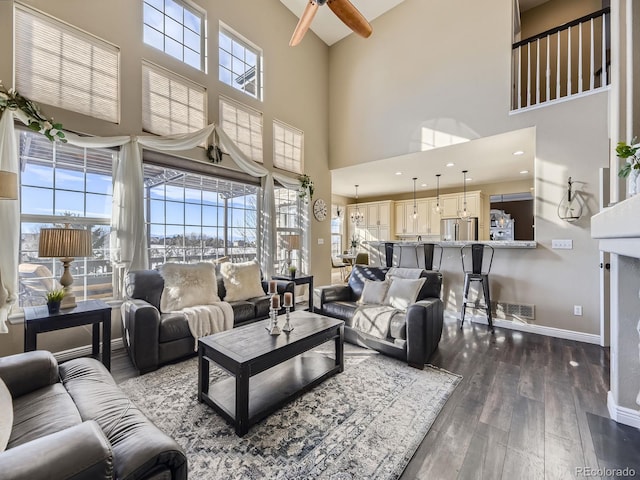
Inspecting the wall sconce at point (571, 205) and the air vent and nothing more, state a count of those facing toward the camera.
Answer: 2

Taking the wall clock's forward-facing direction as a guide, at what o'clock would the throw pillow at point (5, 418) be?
The throw pillow is roughly at 2 o'clock from the wall clock.

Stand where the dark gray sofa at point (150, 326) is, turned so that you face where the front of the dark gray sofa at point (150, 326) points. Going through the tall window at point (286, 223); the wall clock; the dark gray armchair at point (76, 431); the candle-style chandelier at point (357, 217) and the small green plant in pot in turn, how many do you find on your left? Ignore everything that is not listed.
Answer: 3

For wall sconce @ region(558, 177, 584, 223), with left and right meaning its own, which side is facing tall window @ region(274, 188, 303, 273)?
right

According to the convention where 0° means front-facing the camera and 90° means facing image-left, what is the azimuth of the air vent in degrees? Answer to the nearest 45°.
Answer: approximately 0°

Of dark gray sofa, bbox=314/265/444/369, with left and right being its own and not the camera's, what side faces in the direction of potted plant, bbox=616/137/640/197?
left

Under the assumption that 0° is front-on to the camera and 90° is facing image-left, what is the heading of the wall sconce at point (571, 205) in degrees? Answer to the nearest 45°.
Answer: approximately 0°

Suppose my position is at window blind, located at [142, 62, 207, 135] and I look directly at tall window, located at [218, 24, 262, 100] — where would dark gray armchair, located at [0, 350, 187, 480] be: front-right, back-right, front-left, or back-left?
back-right

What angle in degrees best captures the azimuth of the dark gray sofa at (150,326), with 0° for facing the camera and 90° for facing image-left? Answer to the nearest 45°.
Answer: approximately 315°

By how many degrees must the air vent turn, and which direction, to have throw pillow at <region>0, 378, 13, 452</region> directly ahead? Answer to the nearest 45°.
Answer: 0° — it already faces it
